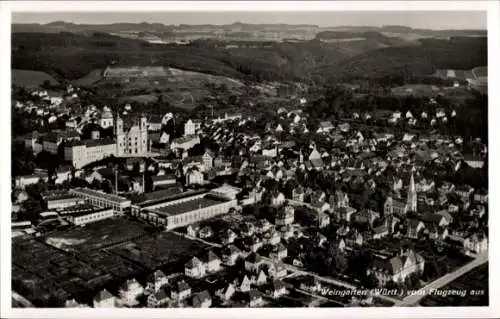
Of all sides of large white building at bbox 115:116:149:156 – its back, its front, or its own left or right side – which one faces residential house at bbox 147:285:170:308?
front

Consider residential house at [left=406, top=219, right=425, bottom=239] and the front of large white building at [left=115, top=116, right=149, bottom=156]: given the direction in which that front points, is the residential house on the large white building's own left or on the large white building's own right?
on the large white building's own left

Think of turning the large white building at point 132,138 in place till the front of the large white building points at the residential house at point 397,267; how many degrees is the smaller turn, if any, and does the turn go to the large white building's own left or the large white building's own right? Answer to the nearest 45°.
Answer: approximately 45° to the large white building's own left

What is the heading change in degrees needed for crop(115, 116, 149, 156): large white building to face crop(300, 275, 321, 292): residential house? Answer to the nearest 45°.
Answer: approximately 45° to its left

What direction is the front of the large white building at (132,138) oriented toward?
toward the camera

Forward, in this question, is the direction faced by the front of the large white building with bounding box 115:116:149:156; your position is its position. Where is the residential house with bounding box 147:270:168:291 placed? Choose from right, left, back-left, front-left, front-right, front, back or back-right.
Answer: front

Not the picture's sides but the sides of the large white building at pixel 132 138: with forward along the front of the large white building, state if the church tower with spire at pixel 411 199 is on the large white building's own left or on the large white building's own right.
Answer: on the large white building's own left

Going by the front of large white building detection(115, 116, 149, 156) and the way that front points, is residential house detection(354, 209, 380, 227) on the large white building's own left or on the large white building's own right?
on the large white building's own left

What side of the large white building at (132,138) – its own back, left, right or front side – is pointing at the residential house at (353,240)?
front

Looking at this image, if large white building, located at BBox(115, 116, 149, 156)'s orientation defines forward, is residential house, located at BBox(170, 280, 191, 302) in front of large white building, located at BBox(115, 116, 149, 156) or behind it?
in front
